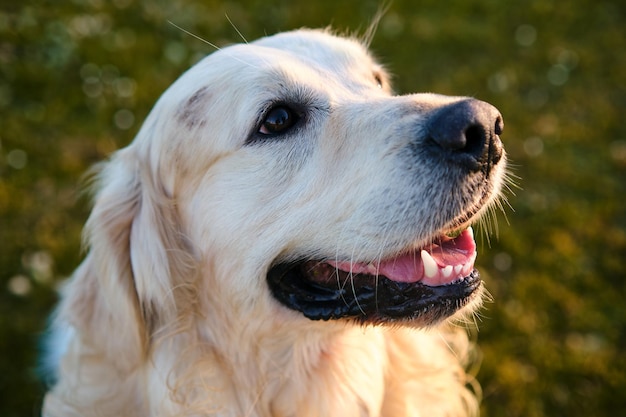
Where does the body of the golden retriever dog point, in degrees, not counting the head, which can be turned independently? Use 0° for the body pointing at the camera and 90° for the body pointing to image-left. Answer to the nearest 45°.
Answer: approximately 315°
